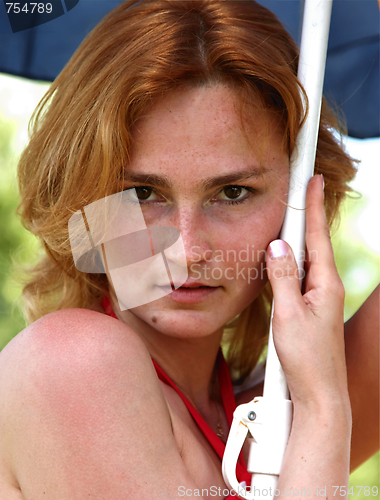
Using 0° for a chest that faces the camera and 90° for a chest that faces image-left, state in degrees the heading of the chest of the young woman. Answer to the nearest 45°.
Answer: approximately 315°

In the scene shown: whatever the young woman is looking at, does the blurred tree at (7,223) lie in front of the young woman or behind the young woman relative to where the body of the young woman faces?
behind
